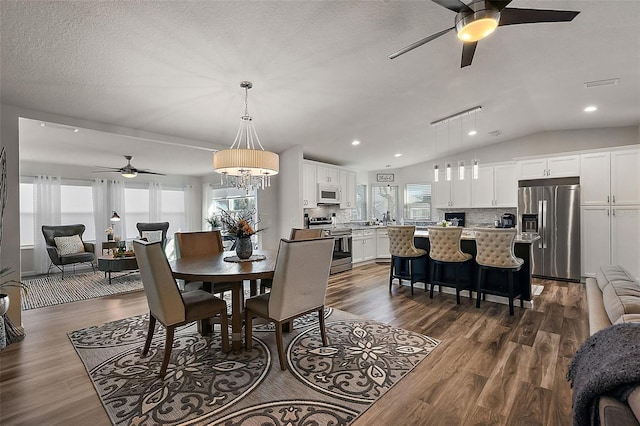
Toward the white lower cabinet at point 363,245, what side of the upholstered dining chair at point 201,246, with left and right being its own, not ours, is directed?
left

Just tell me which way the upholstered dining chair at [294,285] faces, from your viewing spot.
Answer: facing away from the viewer and to the left of the viewer

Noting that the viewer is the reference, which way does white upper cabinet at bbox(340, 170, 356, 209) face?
facing the viewer and to the right of the viewer

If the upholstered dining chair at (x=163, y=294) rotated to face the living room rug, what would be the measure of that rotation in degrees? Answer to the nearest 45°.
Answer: approximately 45° to its left

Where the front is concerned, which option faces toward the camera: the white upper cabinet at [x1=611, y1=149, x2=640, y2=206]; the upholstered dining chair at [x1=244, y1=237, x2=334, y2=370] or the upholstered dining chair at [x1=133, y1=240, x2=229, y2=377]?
the white upper cabinet

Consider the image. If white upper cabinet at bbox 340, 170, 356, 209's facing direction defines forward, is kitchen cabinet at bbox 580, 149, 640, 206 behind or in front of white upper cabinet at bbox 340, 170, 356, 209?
in front

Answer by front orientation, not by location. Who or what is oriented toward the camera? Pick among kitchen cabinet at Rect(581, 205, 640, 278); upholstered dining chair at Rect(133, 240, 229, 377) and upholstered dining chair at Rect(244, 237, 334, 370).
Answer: the kitchen cabinet

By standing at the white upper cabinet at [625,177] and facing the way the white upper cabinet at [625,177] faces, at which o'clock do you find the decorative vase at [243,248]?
The decorative vase is roughly at 1 o'clock from the white upper cabinet.
